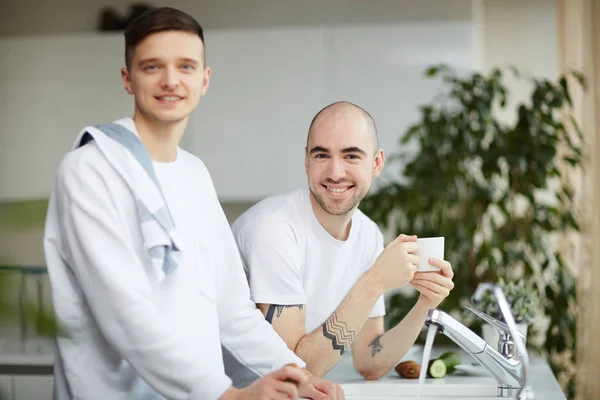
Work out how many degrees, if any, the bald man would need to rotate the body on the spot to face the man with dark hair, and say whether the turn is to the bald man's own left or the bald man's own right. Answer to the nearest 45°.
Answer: approximately 90° to the bald man's own right

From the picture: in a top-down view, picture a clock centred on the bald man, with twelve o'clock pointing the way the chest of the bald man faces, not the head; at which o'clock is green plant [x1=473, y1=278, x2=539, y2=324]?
The green plant is roughly at 9 o'clock from the bald man.

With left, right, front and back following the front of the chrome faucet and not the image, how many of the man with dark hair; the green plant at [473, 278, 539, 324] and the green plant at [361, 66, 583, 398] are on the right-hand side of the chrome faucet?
2

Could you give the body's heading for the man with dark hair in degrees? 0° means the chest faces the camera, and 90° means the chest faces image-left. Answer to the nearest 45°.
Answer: approximately 315°

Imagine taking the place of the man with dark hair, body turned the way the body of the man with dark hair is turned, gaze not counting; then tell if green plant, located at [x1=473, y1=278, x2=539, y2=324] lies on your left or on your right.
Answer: on your left

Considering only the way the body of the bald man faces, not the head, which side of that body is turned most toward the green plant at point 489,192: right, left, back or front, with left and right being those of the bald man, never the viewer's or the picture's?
left

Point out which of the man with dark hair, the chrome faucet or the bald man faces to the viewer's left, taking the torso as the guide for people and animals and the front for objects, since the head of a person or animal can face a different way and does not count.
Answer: the chrome faucet

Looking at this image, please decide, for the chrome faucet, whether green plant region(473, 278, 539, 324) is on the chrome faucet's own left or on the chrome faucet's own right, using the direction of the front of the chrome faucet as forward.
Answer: on the chrome faucet's own right

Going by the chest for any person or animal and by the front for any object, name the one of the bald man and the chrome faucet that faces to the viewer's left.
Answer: the chrome faucet

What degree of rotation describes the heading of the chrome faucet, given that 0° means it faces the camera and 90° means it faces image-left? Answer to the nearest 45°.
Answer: approximately 90°
